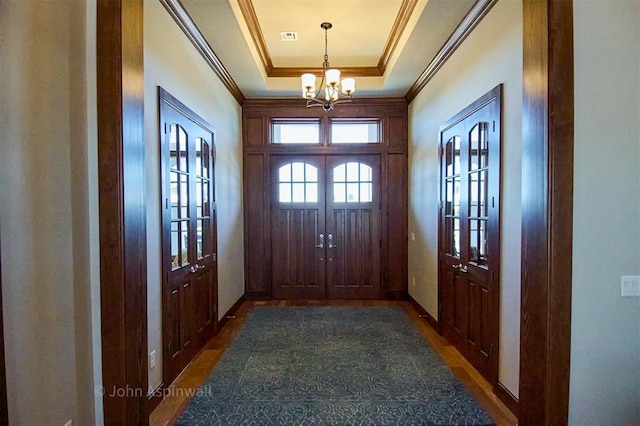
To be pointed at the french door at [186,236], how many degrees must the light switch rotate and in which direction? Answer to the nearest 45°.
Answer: approximately 90° to its right

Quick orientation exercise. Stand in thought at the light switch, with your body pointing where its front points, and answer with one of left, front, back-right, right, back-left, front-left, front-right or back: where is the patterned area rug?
right

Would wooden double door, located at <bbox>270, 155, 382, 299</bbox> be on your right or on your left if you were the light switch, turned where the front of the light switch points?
on your right

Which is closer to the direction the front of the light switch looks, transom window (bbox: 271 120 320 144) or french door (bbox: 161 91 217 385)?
the french door

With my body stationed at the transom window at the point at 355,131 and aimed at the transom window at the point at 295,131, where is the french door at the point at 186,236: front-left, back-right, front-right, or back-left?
front-left

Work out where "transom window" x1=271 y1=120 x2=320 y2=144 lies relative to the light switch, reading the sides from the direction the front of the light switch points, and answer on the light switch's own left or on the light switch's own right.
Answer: on the light switch's own right

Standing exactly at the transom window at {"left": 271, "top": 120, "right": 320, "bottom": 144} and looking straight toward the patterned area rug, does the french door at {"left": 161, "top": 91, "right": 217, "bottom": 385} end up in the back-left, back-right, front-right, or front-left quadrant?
front-right
